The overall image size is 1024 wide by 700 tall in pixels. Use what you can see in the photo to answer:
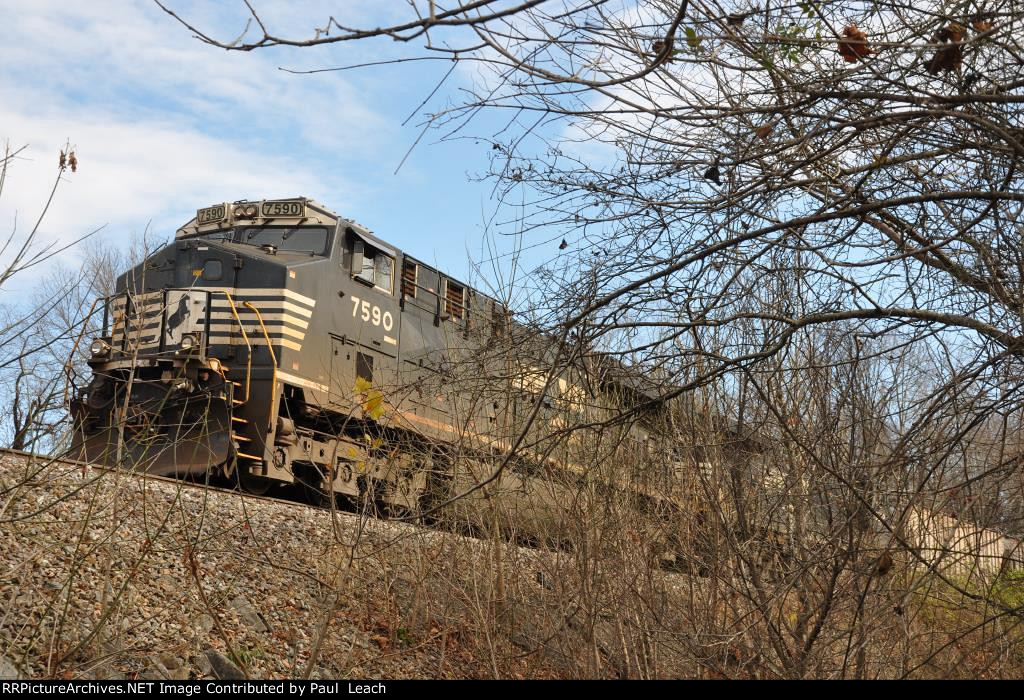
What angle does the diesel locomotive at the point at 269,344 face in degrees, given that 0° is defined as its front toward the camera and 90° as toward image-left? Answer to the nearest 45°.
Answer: approximately 45°
